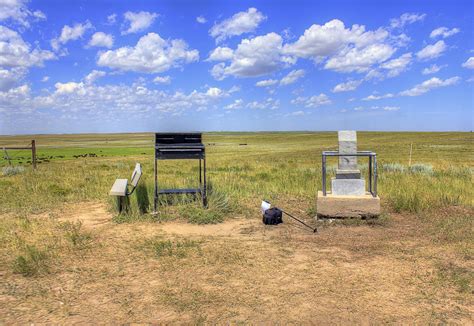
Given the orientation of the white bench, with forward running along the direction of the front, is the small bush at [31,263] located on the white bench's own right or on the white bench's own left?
on the white bench's own left

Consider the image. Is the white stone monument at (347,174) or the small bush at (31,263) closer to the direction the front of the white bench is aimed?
the small bush

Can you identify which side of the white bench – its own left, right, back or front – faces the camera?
left

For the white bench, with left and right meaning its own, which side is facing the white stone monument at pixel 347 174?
back
